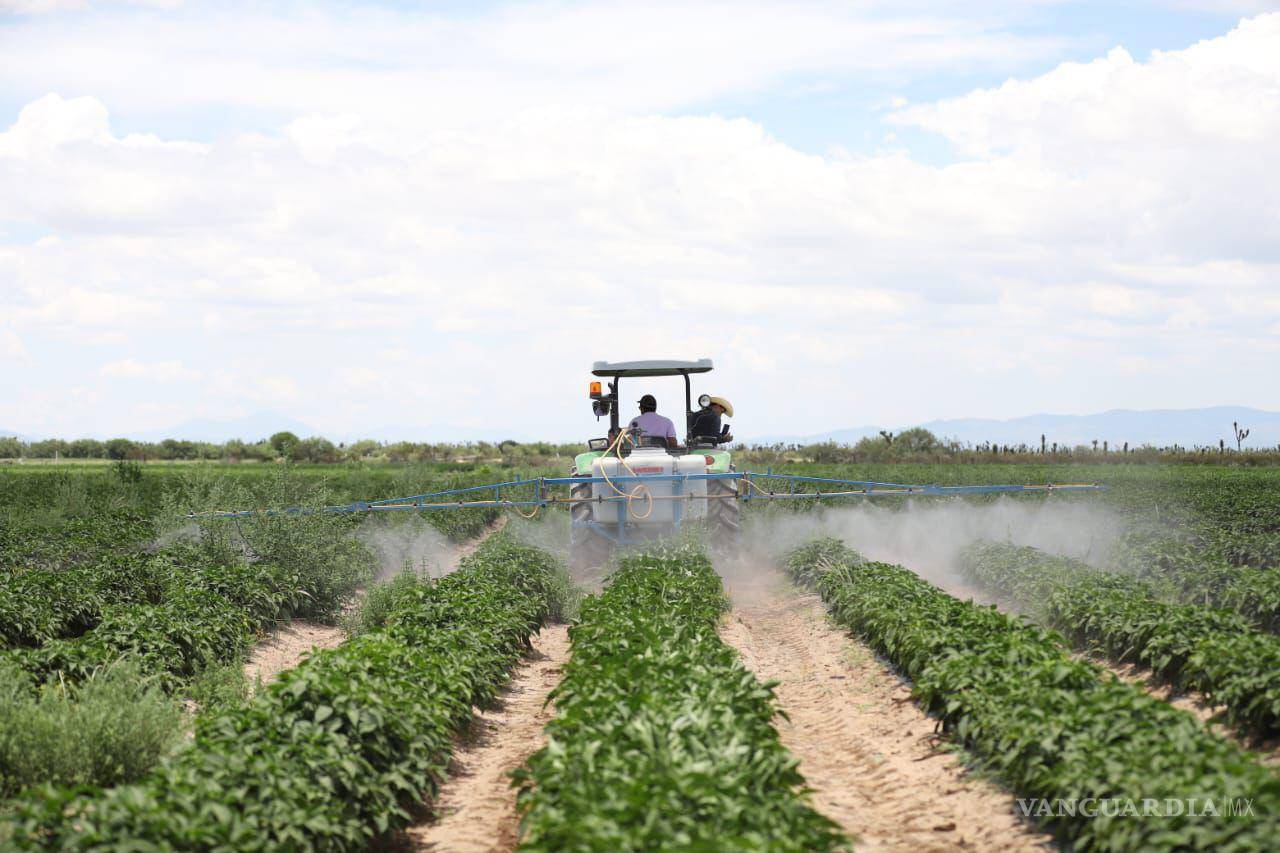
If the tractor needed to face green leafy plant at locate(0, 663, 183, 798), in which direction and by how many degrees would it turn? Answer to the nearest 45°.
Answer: approximately 180°

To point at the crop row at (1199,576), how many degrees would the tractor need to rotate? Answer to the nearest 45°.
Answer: approximately 135° to its right

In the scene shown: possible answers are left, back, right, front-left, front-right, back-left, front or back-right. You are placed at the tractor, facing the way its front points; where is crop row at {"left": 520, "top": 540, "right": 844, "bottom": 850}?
back

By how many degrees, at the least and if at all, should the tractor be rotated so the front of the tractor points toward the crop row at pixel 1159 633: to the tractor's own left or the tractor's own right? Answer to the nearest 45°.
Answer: approximately 135° to the tractor's own right

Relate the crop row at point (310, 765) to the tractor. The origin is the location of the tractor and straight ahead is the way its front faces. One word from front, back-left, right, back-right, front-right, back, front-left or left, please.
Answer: back

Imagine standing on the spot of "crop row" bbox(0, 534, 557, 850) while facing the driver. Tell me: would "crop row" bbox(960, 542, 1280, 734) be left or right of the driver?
right

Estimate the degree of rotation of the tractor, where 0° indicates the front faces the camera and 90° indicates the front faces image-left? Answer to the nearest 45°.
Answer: approximately 180°
